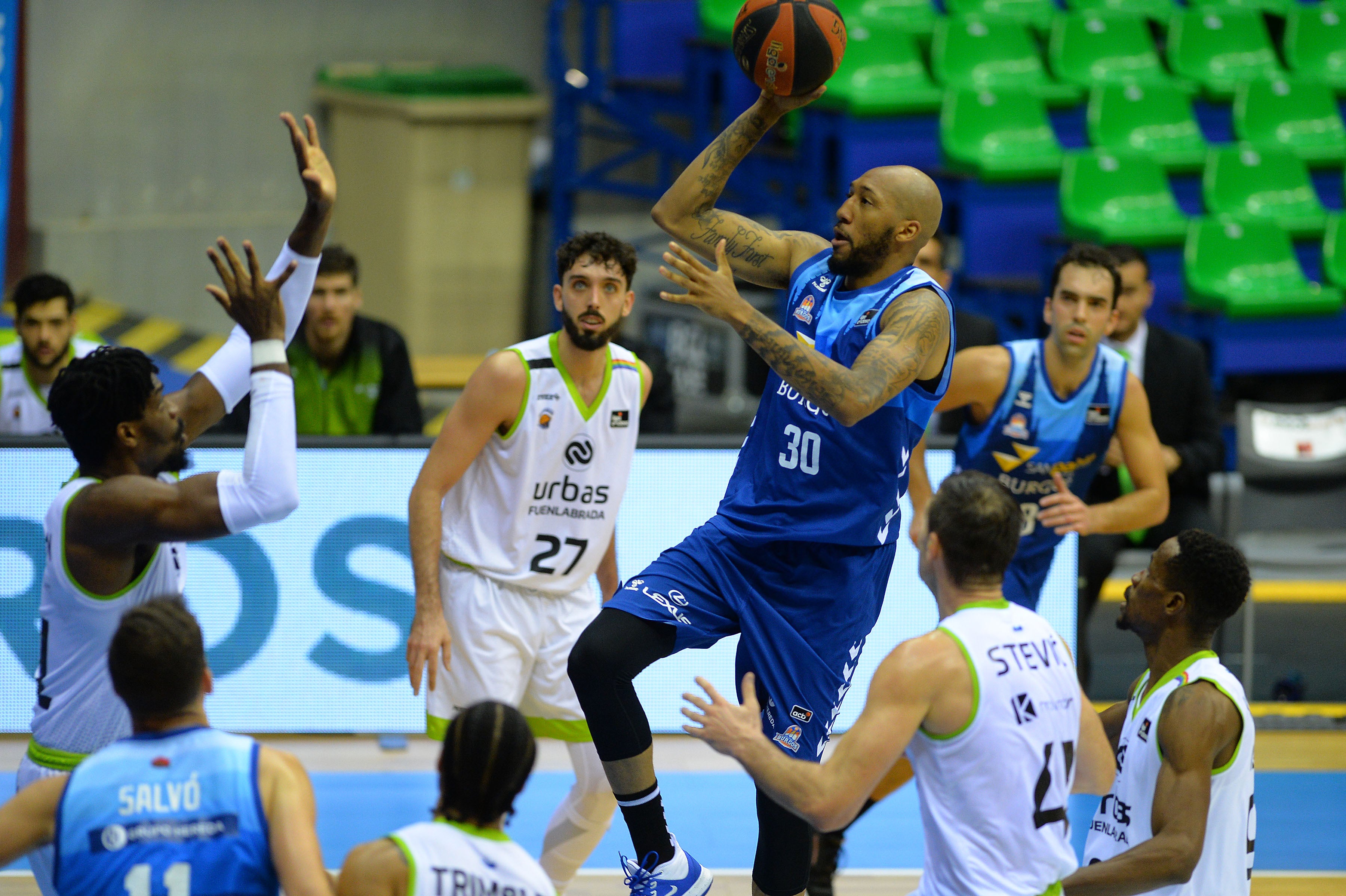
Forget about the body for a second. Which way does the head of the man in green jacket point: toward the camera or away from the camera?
toward the camera

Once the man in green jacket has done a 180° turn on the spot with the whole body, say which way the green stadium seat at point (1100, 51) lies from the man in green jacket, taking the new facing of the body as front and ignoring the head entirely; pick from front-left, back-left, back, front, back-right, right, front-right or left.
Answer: front-right

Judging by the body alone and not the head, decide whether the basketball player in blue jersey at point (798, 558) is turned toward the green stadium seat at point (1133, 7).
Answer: no

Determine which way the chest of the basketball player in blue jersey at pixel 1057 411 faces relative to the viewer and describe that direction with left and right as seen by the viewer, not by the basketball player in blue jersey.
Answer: facing the viewer

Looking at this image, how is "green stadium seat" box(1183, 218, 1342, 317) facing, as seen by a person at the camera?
facing the viewer and to the right of the viewer

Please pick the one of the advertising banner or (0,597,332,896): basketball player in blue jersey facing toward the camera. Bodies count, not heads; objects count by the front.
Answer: the advertising banner

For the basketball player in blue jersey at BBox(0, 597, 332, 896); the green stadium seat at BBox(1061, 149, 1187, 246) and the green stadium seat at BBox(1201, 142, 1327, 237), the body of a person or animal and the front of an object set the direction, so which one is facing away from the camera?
the basketball player in blue jersey

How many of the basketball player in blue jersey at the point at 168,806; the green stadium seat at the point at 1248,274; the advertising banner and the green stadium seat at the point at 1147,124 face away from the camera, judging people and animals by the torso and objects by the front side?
1

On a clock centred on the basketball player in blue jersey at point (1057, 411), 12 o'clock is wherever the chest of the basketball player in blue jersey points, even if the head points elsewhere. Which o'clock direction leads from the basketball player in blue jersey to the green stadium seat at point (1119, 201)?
The green stadium seat is roughly at 6 o'clock from the basketball player in blue jersey.

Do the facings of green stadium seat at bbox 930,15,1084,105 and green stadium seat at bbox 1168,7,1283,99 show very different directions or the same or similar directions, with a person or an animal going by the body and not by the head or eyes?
same or similar directions

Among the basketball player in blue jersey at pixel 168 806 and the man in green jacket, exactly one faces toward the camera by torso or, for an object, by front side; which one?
the man in green jacket

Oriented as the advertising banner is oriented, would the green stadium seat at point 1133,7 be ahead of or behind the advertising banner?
behind

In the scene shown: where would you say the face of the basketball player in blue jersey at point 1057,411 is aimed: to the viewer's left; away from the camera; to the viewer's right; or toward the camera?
toward the camera

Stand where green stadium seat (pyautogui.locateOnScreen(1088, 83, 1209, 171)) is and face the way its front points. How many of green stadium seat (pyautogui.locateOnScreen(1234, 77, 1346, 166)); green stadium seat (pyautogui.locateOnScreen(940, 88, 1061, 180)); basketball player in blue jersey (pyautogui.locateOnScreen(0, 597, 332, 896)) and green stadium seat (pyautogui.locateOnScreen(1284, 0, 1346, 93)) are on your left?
2

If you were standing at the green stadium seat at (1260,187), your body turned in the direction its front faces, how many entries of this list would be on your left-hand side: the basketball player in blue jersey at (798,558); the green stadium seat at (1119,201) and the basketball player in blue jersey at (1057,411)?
0

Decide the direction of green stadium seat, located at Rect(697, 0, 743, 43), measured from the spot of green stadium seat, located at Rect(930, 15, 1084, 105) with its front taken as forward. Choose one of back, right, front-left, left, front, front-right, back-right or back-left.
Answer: back-right

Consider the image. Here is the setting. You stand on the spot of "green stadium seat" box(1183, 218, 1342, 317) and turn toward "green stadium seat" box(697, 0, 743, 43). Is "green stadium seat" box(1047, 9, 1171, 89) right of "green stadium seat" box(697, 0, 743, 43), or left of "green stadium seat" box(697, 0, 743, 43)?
right

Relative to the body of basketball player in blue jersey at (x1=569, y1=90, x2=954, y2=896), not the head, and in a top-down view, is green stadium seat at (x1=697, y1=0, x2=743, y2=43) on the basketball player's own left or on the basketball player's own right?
on the basketball player's own right

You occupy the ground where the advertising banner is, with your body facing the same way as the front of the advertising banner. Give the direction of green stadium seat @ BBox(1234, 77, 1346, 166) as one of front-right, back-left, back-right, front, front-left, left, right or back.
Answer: back-left

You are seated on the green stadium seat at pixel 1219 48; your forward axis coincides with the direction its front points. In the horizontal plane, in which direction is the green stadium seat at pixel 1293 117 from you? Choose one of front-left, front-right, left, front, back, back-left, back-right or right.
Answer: front

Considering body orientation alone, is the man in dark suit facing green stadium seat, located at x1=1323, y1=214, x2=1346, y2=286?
no
